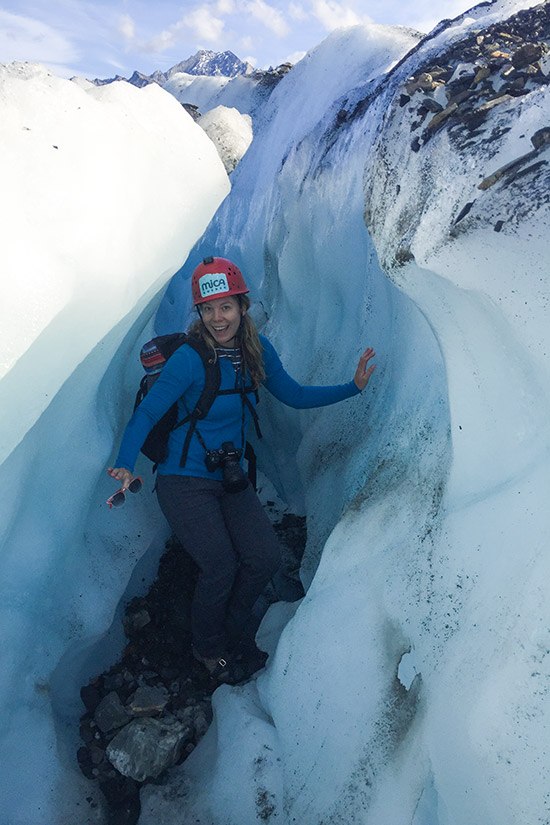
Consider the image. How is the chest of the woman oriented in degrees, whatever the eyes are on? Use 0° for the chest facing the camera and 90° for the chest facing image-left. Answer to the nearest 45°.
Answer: approximately 315°
